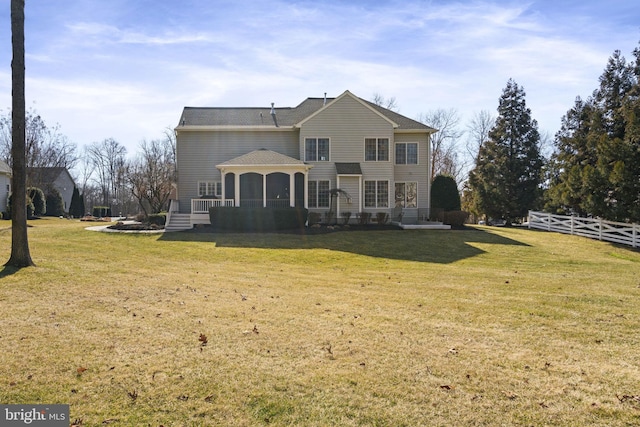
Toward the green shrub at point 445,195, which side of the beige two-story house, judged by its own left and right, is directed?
right

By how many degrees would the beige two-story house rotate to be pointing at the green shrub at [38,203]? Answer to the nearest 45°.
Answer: approximately 45° to its left

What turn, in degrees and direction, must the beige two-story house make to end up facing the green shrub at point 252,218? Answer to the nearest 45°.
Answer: approximately 135° to its left

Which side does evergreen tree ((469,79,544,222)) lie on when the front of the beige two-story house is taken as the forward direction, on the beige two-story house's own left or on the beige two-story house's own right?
on the beige two-story house's own right

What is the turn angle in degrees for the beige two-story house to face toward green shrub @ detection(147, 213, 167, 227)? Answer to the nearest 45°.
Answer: approximately 90° to its left

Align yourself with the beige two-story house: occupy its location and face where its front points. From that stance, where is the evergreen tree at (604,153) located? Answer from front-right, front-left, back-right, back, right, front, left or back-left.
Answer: right

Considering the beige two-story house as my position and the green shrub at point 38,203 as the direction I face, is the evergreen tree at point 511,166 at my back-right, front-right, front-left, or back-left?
back-right

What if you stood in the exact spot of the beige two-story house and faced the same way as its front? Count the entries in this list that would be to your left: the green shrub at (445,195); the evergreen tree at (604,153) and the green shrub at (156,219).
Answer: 1

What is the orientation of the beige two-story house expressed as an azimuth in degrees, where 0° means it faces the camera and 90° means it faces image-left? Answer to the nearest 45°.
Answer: approximately 180°
